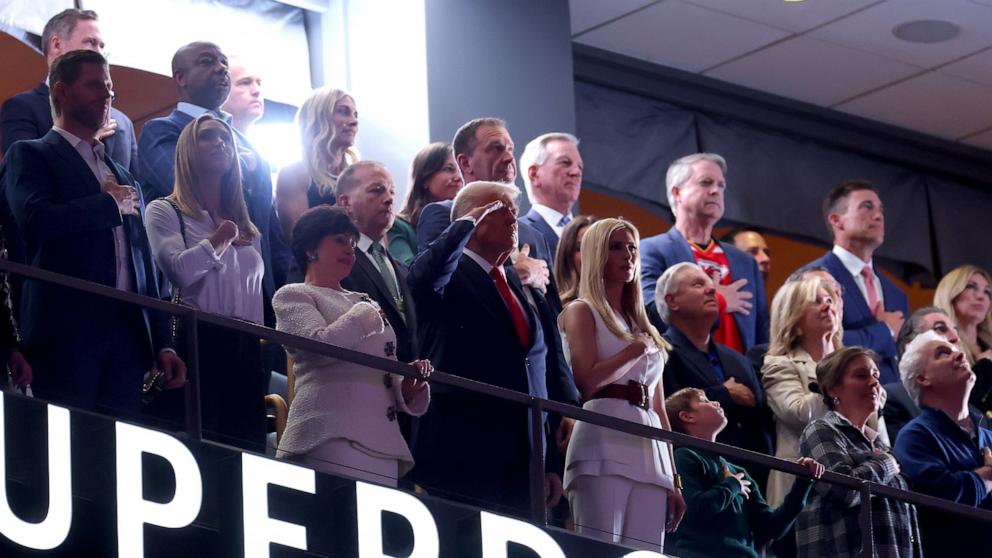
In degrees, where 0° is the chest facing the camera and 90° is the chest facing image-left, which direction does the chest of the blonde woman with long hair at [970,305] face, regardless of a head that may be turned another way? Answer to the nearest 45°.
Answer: approximately 315°

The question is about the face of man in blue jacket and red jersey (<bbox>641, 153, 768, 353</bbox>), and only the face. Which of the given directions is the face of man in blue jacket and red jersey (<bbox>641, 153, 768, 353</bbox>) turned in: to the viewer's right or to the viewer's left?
to the viewer's right

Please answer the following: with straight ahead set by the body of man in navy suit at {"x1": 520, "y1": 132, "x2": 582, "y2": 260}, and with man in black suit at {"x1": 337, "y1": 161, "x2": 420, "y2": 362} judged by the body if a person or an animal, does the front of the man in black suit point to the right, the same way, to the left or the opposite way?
the same way

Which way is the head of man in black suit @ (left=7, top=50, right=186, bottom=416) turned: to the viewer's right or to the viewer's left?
to the viewer's right

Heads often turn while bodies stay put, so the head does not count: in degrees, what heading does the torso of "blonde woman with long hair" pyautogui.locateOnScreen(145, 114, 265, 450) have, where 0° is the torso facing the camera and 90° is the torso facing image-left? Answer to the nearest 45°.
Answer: approximately 315°

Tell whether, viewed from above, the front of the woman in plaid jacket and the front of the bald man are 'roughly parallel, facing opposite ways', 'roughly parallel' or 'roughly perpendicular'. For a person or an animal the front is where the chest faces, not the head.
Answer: roughly parallel

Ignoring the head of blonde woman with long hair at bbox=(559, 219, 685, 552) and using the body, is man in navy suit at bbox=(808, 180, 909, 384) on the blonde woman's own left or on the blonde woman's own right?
on the blonde woman's own left

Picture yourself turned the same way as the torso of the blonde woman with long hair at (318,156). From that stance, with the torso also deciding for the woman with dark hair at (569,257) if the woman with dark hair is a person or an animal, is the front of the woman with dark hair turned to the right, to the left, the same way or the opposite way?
the same way

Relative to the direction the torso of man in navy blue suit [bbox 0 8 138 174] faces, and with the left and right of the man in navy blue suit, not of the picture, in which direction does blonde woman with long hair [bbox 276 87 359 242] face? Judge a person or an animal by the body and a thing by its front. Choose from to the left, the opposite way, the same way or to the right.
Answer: the same way

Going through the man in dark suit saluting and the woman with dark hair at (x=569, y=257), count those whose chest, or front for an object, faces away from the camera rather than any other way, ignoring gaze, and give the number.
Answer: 0

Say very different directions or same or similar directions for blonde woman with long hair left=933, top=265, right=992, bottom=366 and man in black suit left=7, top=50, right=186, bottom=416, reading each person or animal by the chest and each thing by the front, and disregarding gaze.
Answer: same or similar directions

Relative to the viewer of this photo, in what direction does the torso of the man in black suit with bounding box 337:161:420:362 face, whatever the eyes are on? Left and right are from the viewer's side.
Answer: facing the viewer and to the right of the viewer

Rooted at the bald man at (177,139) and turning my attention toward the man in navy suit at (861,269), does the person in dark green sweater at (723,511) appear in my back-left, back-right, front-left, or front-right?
front-right

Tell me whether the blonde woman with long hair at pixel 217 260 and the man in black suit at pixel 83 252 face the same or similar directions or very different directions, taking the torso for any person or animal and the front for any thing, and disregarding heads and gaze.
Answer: same or similar directions

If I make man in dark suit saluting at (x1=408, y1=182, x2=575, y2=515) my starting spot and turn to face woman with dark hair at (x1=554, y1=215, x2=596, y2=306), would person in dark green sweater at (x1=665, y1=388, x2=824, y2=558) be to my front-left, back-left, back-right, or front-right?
front-right
